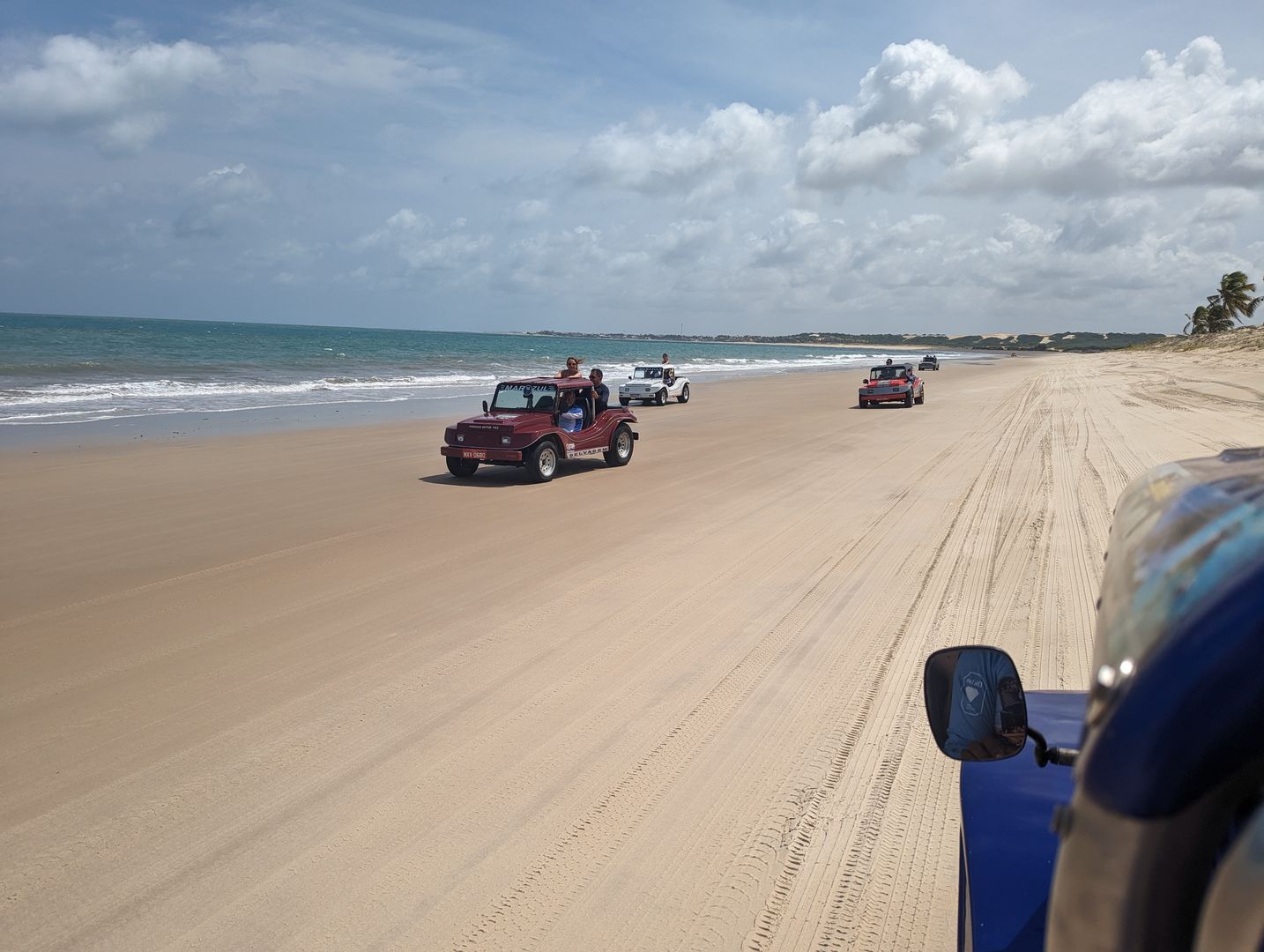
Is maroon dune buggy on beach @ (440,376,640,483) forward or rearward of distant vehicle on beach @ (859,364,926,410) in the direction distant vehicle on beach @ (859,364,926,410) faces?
forward

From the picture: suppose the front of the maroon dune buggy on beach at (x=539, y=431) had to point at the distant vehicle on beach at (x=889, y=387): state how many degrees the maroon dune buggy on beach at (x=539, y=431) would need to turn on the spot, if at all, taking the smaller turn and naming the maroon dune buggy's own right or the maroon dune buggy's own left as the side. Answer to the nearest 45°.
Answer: approximately 180°

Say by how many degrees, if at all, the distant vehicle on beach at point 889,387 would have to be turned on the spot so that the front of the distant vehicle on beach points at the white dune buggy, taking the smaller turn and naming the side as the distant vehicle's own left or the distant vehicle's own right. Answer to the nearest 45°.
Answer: approximately 45° to the distant vehicle's own right

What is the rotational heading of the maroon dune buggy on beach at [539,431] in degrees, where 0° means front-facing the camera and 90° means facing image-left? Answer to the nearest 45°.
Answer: approximately 45°

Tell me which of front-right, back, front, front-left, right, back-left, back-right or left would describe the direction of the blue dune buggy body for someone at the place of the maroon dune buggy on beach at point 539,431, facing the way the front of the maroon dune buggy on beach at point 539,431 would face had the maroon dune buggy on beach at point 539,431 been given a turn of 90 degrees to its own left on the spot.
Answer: front-right

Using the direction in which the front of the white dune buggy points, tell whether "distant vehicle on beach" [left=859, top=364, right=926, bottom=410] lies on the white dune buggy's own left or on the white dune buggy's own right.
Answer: on the white dune buggy's own left

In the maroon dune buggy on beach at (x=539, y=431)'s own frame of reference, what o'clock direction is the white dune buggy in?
The white dune buggy is roughly at 5 o'clock from the maroon dune buggy on beach.

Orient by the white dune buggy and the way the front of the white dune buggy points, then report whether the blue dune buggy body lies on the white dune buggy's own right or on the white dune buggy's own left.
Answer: on the white dune buggy's own left

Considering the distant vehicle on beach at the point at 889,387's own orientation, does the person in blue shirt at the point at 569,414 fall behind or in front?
in front

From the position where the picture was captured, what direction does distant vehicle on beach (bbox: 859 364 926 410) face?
facing the viewer and to the left of the viewer

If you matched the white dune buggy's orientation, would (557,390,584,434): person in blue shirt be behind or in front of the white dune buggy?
in front

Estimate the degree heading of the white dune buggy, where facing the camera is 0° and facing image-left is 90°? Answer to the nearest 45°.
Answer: approximately 45°
